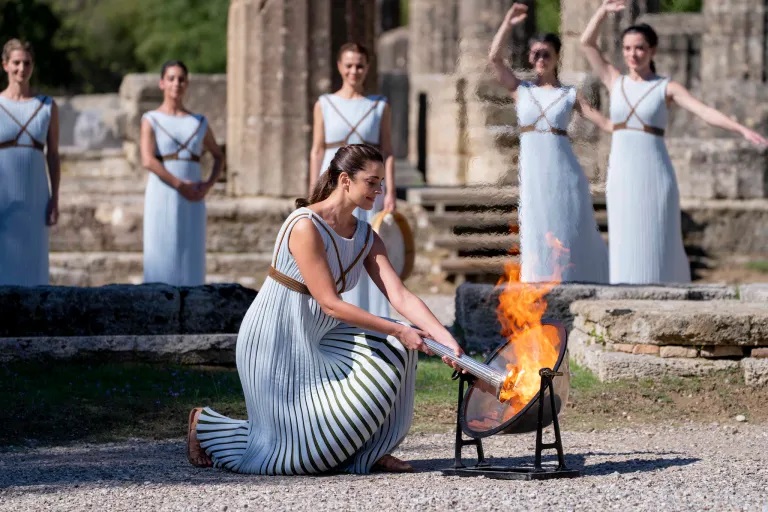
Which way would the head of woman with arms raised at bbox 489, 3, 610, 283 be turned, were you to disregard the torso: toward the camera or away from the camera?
toward the camera

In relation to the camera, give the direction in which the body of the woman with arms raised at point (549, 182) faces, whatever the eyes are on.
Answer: toward the camera

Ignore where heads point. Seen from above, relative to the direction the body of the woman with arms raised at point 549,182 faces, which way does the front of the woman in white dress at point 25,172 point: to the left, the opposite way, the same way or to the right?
the same way

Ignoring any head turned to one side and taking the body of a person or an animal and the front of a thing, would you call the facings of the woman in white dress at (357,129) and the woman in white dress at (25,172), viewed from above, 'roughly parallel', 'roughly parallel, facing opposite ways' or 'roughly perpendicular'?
roughly parallel

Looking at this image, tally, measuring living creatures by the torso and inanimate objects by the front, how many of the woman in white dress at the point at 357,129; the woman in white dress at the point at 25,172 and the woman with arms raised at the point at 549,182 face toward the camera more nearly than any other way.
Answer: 3

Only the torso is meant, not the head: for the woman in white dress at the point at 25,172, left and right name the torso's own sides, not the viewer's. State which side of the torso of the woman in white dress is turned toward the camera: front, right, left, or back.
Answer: front

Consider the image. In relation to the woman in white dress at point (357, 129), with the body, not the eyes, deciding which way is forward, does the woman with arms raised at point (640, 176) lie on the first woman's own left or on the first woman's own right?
on the first woman's own left

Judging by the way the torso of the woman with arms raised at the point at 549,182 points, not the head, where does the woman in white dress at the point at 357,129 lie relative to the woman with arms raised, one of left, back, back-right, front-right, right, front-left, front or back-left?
right

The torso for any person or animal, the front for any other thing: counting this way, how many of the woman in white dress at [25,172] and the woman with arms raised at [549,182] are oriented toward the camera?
2

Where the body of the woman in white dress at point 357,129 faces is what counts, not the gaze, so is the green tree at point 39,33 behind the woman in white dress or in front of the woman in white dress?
behind

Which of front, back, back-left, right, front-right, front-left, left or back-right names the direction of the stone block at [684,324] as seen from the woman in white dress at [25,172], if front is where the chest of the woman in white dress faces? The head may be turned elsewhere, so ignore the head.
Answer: front-left

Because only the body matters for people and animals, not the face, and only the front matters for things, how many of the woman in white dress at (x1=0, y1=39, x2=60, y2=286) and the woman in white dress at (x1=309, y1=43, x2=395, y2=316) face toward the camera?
2

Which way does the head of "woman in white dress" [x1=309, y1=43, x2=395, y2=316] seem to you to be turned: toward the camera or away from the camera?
toward the camera

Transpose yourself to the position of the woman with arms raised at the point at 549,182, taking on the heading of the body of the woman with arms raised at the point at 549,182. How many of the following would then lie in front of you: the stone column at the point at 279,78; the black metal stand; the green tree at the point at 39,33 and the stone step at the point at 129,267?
1

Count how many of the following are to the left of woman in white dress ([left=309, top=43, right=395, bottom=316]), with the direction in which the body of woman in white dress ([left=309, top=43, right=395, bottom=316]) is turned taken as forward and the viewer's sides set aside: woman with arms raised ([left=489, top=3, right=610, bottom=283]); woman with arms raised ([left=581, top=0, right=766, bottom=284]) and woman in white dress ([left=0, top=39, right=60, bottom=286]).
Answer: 2

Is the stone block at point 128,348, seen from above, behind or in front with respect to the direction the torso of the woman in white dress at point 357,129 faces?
in front
